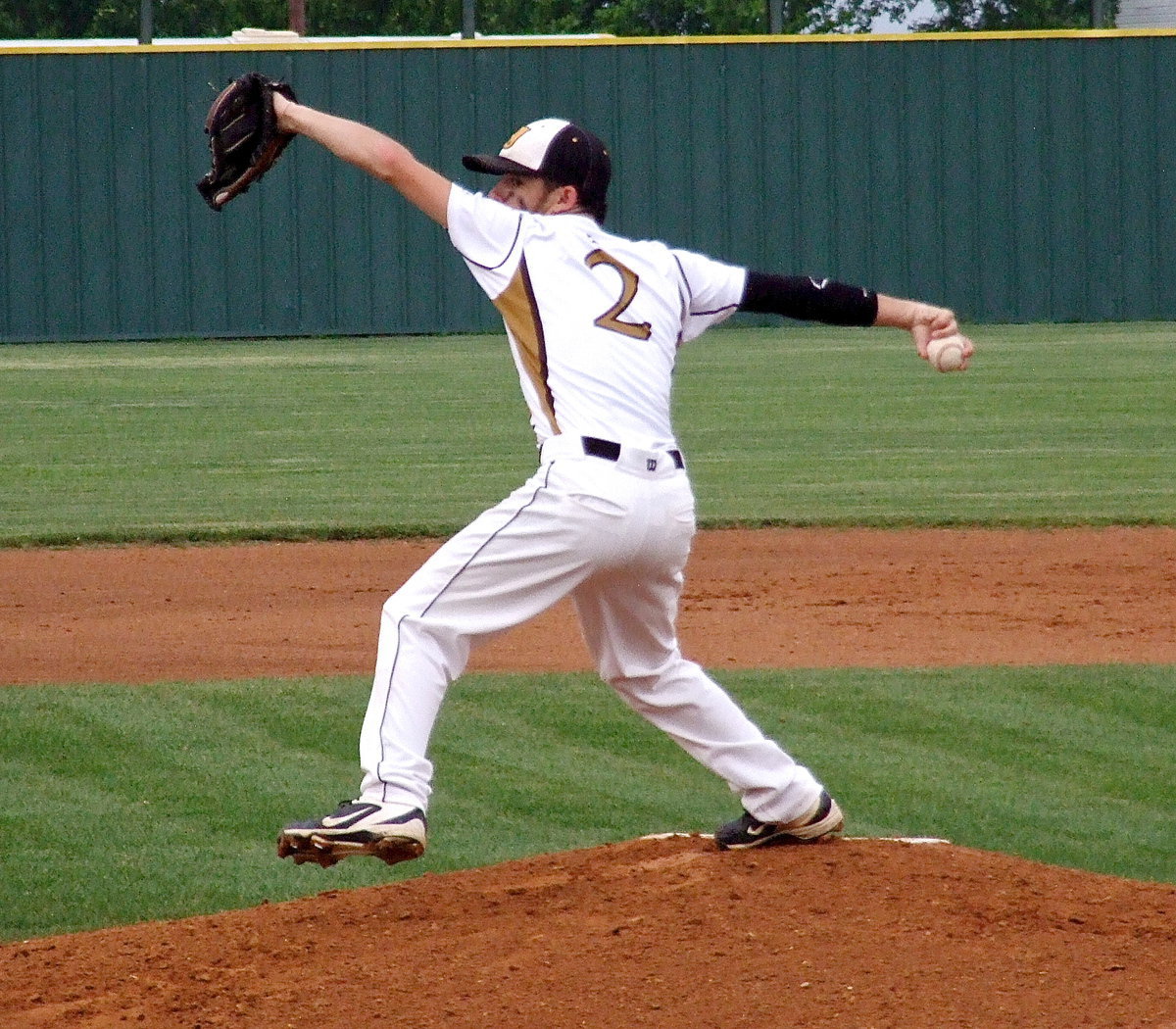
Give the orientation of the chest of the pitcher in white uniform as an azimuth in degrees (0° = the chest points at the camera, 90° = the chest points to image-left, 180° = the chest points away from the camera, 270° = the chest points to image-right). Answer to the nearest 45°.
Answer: approximately 135°

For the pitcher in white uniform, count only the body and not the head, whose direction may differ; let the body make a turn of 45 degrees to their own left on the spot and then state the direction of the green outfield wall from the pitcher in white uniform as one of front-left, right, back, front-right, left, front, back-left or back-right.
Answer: right
